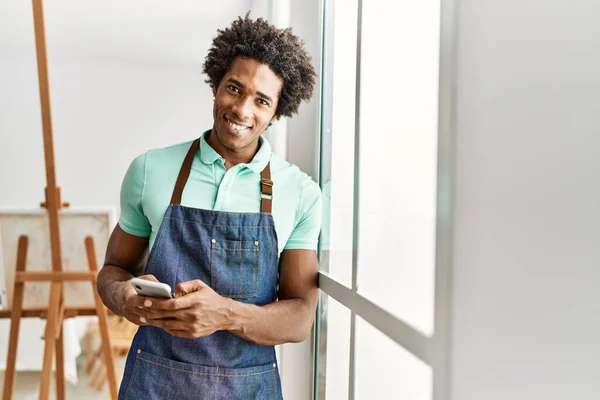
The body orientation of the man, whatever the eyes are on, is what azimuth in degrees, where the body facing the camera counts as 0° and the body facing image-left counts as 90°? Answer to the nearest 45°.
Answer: approximately 0°

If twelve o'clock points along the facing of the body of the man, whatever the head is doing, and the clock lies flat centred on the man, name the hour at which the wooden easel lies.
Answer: The wooden easel is roughly at 5 o'clock from the man.
